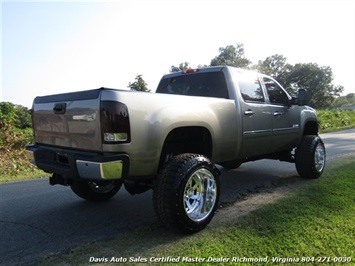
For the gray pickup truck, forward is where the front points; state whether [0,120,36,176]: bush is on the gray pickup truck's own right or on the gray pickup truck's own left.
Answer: on the gray pickup truck's own left

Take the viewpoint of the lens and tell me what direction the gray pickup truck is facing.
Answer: facing away from the viewer and to the right of the viewer

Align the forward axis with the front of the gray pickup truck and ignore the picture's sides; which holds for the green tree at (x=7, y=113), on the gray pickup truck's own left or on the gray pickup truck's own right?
on the gray pickup truck's own left
